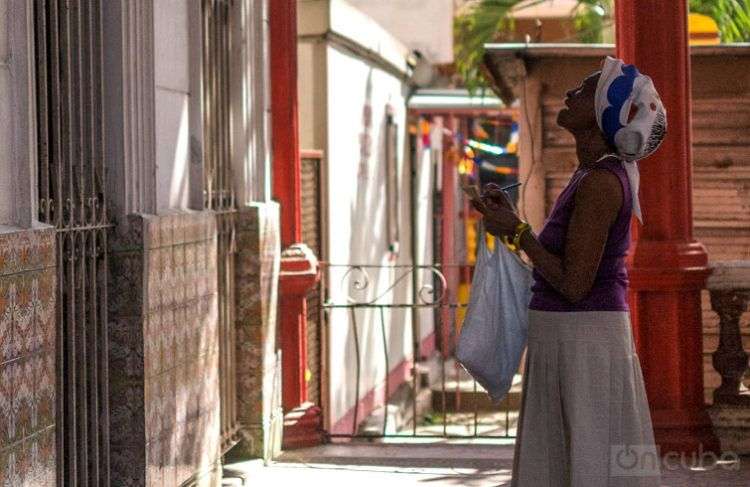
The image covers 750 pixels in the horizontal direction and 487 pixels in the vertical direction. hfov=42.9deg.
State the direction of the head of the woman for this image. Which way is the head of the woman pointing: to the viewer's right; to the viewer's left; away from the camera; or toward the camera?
to the viewer's left

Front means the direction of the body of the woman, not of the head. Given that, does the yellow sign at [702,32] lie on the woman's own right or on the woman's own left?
on the woman's own right

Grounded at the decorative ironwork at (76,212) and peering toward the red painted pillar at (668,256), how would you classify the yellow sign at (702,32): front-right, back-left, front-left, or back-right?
front-left

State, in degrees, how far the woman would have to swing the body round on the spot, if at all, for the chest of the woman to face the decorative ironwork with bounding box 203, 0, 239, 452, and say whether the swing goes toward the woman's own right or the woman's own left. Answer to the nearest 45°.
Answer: approximately 45° to the woman's own right

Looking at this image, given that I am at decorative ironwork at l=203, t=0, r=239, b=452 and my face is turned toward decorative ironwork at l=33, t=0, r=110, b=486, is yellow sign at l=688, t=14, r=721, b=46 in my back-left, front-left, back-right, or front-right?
back-left

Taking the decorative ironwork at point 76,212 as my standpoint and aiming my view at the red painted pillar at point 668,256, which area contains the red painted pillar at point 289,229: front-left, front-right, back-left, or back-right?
front-left

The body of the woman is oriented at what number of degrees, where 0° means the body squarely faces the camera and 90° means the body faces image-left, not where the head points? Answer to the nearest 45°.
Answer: approximately 90°
